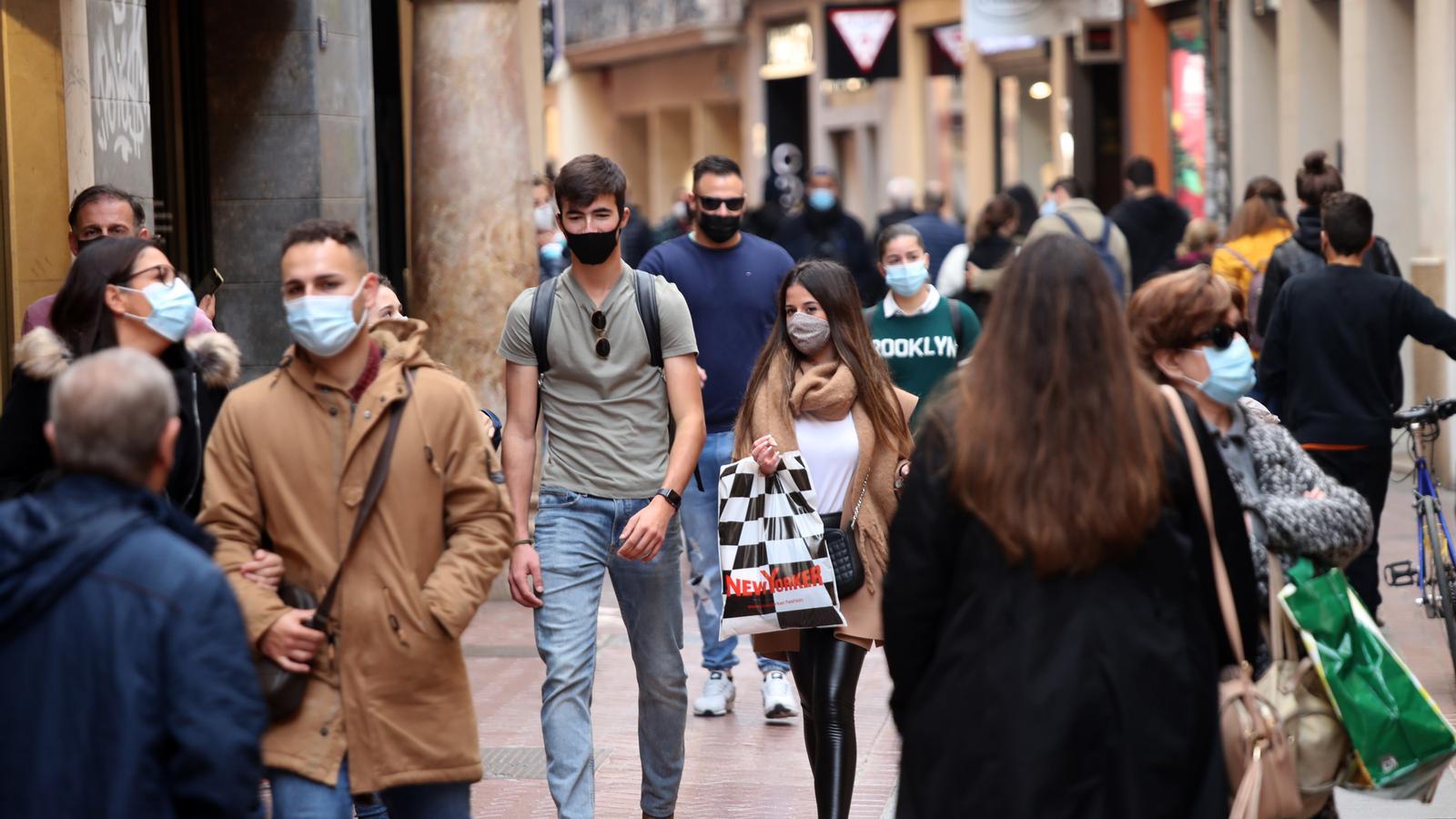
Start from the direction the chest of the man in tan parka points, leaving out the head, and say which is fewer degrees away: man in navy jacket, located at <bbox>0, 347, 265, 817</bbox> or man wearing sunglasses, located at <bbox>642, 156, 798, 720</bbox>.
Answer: the man in navy jacket

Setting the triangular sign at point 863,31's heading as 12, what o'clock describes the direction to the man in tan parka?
The man in tan parka is roughly at 12 o'clock from the triangular sign.

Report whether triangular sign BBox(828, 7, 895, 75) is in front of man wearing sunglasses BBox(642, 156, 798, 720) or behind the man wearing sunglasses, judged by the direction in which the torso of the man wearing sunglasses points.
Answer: behind

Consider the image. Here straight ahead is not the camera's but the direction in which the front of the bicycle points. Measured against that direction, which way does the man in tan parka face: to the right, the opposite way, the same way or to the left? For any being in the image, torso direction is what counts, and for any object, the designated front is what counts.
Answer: the opposite way

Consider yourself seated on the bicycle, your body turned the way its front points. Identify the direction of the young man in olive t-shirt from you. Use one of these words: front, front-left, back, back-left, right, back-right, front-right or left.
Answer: back-left

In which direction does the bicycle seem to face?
away from the camera

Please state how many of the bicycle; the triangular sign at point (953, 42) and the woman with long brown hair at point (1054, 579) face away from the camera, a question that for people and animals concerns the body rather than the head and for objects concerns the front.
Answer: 2

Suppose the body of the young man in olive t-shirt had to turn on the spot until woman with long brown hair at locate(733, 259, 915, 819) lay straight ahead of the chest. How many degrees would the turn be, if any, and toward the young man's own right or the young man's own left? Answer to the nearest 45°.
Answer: approximately 90° to the young man's own left

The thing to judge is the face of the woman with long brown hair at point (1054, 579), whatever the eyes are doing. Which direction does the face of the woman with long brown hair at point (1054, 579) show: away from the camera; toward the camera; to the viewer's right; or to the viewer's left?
away from the camera

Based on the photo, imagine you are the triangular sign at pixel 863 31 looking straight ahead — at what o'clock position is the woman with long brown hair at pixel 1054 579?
The woman with long brown hair is roughly at 12 o'clock from the triangular sign.
